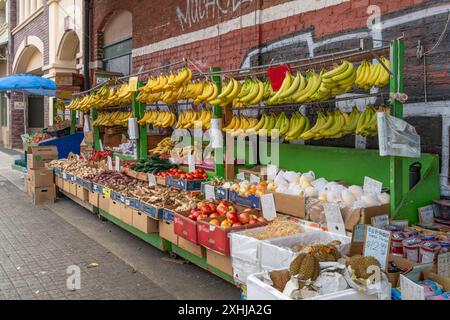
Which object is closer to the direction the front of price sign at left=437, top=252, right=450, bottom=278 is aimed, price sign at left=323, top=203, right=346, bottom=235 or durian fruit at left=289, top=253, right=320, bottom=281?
the durian fruit

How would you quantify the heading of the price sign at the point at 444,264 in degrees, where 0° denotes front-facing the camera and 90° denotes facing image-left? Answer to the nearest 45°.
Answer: approximately 45°

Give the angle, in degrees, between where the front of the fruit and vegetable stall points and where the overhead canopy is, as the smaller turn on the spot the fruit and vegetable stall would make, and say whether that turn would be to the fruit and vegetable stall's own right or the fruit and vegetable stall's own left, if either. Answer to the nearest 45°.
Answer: approximately 90° to the fruit and vegetable stall's own right

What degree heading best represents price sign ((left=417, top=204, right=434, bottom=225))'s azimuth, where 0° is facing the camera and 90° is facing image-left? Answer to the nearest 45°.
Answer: approximately 45°

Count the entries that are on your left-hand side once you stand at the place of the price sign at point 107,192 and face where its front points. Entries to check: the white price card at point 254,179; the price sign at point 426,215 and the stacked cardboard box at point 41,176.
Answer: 2

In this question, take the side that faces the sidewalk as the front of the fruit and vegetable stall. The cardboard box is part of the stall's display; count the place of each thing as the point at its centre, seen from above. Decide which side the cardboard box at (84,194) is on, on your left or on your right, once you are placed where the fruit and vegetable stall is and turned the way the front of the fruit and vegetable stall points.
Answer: on your right

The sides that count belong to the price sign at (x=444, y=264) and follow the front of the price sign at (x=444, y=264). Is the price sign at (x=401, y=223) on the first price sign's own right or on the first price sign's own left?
on the first price sign's own right

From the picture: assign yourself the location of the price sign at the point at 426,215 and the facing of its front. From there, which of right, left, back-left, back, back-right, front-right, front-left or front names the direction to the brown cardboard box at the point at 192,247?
front-right

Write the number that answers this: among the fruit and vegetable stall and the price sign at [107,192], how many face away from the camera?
0
